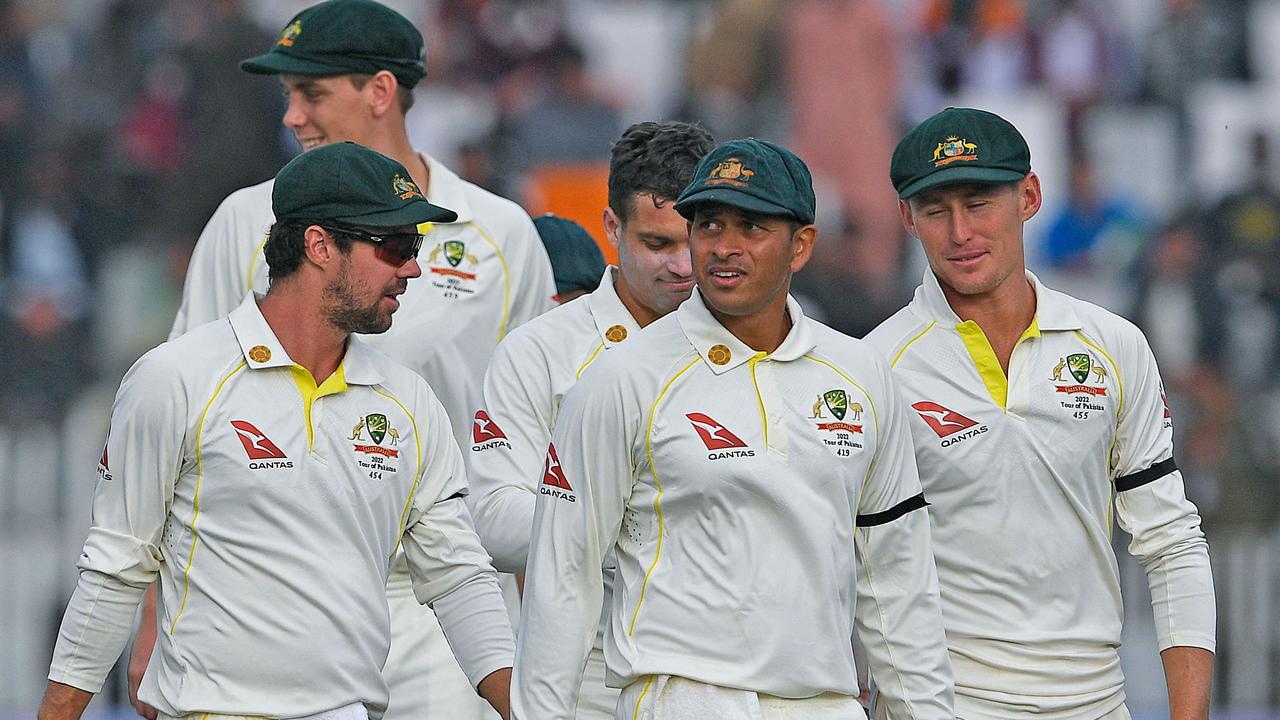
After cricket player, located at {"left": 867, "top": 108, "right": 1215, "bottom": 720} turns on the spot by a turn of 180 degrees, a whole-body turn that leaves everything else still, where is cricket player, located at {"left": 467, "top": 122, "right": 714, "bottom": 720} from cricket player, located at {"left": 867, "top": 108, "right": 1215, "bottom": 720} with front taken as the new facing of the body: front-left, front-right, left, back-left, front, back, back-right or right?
left

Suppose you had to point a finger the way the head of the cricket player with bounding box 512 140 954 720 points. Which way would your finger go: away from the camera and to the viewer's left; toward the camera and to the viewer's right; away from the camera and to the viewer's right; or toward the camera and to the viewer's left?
toward the camera and to the viewer's left

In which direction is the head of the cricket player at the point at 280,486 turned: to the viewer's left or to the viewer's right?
to the viewer's right

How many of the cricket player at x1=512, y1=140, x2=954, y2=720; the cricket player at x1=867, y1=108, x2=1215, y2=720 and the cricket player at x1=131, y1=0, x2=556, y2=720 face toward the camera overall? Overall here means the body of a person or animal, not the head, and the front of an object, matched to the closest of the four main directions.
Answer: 3

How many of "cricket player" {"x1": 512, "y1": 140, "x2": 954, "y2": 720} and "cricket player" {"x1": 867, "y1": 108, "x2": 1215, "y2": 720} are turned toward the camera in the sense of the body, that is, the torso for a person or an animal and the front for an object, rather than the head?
2

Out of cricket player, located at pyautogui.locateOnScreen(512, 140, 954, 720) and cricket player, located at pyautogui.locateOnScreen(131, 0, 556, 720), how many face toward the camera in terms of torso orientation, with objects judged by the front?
2

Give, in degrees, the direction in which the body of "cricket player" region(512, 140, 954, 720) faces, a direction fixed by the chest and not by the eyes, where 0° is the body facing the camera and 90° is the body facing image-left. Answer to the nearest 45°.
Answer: approximately 0°

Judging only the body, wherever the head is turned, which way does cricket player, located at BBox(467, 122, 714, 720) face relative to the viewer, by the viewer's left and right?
facing the viewer and to the right of the viewer

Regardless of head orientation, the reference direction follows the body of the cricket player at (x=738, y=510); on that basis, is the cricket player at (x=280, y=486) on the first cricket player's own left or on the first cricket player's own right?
on the first cricket player's own right

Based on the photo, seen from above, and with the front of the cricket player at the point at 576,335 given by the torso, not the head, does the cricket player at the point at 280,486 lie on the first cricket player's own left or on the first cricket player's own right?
on the first cricket player's own right
